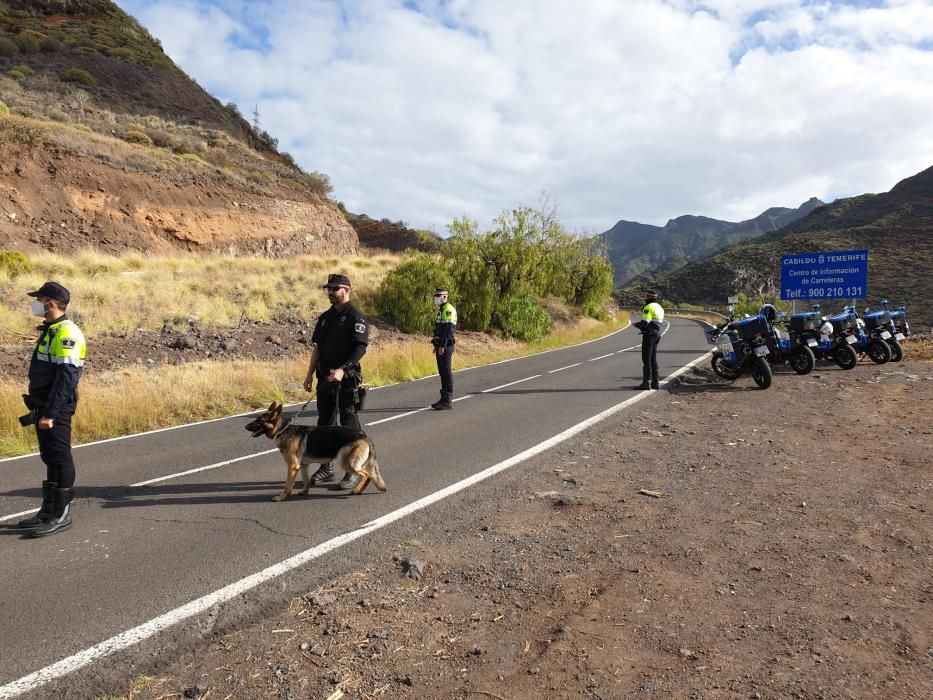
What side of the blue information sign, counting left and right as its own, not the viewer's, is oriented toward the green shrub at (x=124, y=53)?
right

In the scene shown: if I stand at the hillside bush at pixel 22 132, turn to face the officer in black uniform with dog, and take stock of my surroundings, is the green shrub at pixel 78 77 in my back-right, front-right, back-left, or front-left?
back-left

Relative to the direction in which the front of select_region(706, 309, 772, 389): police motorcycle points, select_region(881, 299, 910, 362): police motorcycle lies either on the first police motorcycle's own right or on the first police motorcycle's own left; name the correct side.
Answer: on the first police motorcycle's own right

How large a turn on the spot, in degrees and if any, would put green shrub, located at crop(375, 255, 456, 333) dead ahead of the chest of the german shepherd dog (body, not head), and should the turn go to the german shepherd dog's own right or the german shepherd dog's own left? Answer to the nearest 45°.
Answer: approximately 90° to the german shepherd dog's own right

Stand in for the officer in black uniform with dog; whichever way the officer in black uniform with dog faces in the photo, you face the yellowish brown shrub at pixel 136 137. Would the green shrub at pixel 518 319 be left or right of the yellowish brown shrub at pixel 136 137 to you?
right

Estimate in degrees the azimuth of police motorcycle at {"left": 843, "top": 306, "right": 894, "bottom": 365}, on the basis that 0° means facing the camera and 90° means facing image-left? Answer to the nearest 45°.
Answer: approximately 135°

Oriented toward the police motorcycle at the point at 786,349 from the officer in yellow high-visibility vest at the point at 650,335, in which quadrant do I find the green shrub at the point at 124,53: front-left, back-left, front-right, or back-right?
back-left

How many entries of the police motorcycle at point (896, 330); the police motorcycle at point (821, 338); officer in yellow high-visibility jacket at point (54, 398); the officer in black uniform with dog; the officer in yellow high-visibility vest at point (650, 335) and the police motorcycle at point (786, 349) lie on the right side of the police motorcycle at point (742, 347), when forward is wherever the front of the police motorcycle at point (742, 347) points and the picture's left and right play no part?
3

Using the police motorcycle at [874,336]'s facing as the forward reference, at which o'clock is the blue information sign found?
The blue information sign is roughly at 1 o'clock from the police motorcycle.

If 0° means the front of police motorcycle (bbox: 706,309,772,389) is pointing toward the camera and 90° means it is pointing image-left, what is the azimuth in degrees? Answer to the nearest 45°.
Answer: approximately 135°

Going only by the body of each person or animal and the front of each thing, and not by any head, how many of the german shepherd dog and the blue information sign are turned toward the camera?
1
